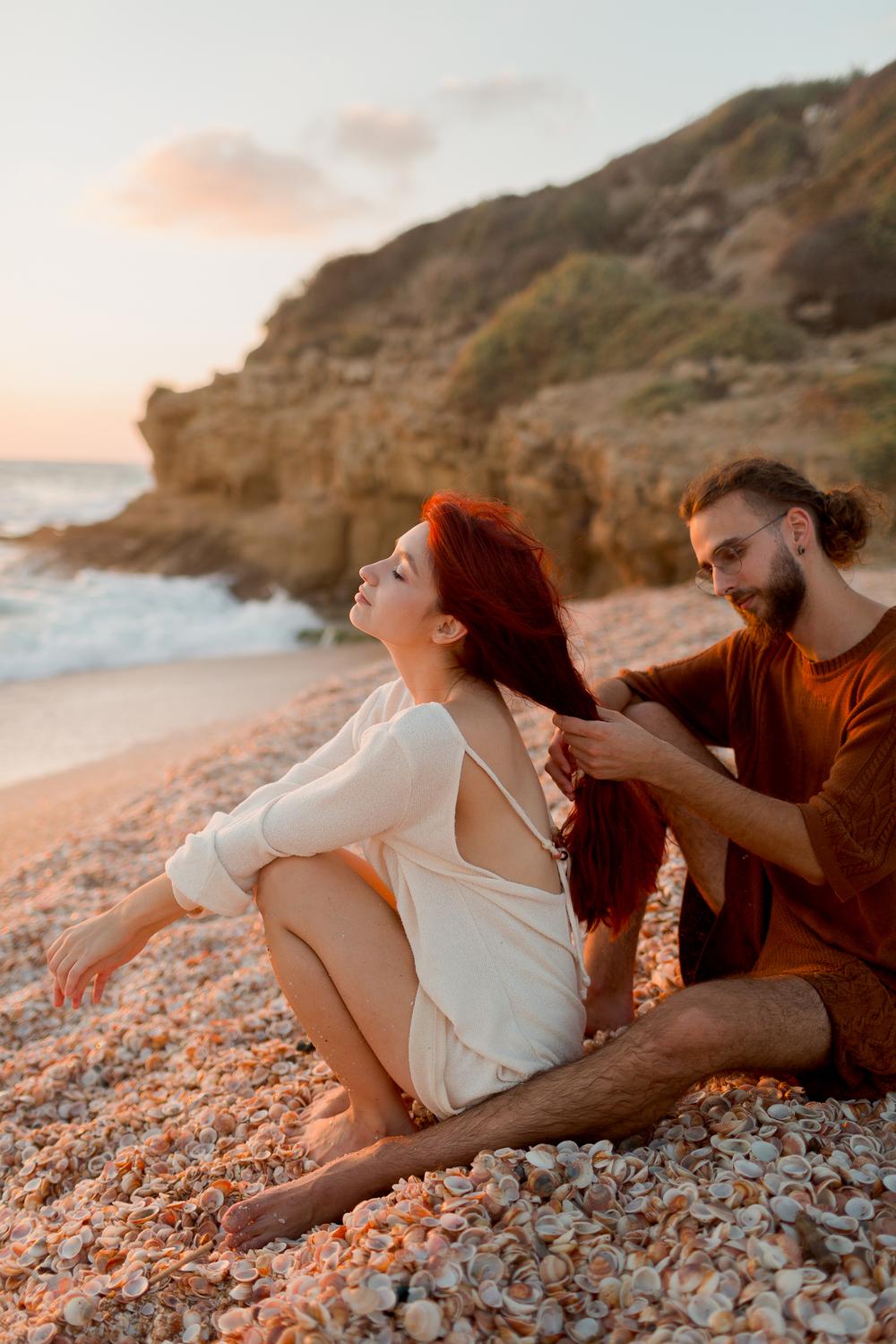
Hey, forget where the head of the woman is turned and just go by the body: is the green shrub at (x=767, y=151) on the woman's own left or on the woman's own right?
on the woman's own right

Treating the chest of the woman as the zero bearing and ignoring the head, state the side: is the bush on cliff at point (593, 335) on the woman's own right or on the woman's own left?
on the woman's own right

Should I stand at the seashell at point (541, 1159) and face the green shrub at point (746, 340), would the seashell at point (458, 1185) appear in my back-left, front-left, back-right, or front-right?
back-left

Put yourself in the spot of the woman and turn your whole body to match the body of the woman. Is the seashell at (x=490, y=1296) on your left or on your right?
on your left

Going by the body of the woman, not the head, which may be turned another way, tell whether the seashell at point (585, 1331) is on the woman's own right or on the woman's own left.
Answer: on the woman's own left

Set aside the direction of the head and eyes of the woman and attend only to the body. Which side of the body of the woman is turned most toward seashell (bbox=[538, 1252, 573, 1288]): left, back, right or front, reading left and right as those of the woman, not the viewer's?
left

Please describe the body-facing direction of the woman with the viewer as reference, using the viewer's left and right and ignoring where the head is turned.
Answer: facing to the left of the viewer

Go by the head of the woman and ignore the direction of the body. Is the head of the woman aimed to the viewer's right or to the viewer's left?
to the viewer's left
